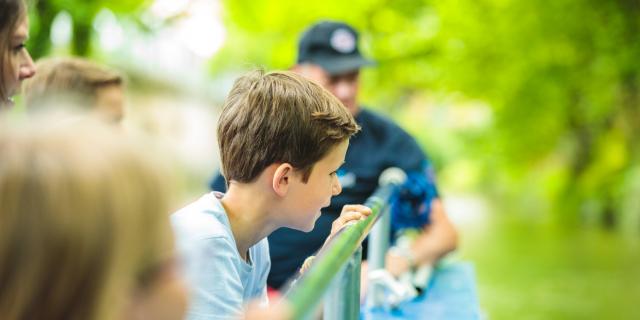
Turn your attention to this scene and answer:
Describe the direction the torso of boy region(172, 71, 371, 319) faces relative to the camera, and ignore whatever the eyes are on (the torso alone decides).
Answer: to the viewer's right

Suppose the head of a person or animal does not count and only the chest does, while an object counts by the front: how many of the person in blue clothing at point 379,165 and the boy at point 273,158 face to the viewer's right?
1

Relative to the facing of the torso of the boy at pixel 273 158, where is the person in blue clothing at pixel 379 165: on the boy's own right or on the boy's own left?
on the boy's own left

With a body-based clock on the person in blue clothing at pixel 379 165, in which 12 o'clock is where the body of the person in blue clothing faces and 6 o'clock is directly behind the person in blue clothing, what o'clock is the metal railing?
The metal railing is roughly at 12 o'clock from the person in blue clothing.
